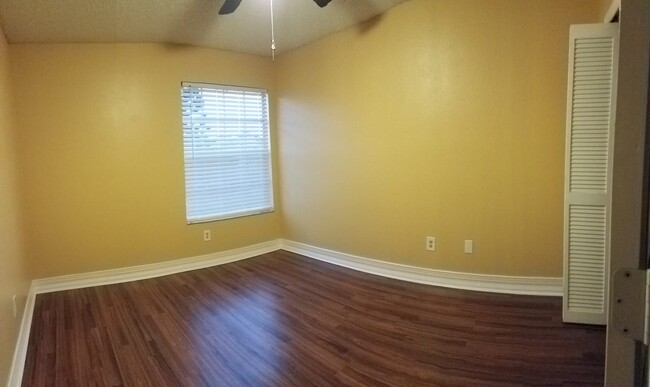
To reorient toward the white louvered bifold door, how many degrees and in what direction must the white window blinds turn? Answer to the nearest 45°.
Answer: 0° — it already faces it

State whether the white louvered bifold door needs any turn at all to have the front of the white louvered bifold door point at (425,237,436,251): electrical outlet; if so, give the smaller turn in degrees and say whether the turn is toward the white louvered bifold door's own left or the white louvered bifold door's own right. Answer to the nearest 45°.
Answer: approximately 90° to the white louvered bifold door's own right

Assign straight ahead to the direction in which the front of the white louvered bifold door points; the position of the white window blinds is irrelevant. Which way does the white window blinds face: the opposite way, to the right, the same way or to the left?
to the left

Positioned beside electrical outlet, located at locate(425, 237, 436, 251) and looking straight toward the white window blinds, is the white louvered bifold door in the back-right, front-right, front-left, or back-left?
back-left
